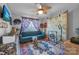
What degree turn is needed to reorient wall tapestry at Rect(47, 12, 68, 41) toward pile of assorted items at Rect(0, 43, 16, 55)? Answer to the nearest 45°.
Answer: approximately 45° to its right
